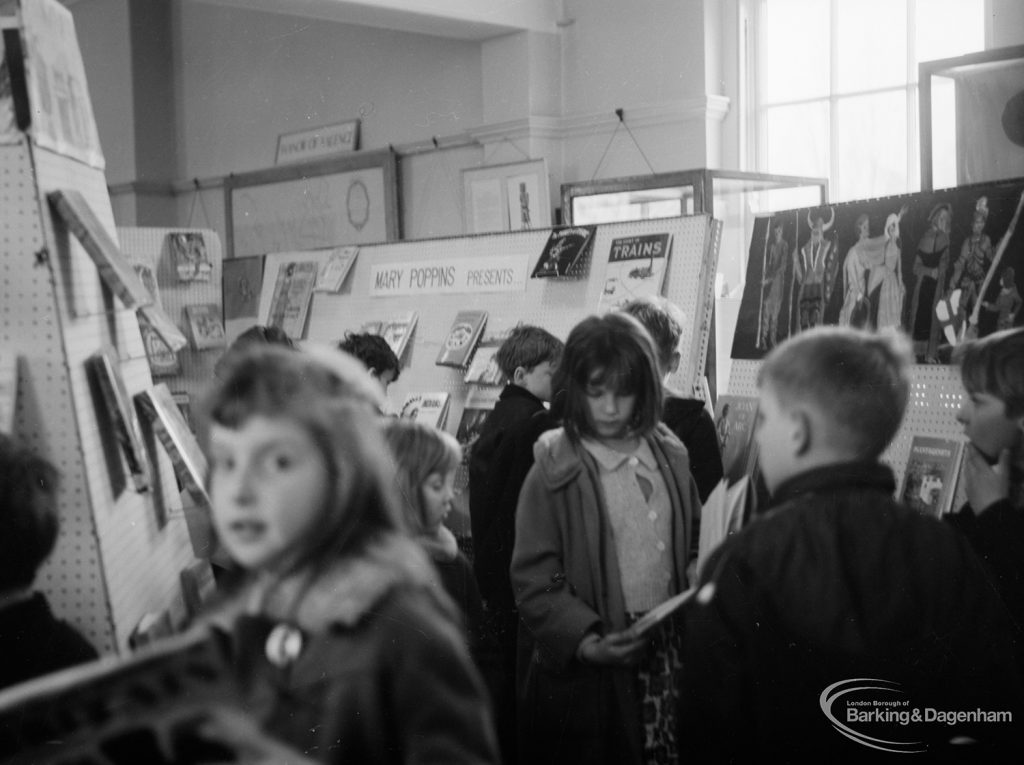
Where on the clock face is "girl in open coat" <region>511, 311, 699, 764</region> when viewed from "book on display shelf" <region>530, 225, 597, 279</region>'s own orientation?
The girl in open coat is roughly at 12 o'clock from the book on display shelf.

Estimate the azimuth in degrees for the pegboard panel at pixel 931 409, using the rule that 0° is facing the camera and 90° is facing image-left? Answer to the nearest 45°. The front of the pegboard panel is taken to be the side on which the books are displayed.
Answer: approximately 45°

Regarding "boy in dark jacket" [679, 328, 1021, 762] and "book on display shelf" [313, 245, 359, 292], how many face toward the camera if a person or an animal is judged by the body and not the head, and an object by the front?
1

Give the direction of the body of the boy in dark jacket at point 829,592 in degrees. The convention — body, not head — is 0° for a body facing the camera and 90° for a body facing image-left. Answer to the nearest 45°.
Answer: approximately 135°

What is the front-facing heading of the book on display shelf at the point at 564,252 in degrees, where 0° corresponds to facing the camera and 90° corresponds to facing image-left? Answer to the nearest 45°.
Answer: approximately 0°

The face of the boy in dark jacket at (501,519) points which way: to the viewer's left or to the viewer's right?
to the viewer's right

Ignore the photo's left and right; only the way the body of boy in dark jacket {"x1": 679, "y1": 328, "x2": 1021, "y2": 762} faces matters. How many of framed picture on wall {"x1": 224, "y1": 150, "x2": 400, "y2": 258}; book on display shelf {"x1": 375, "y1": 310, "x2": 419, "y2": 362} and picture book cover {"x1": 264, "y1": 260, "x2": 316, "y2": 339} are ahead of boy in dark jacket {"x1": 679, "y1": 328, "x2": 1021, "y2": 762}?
3
